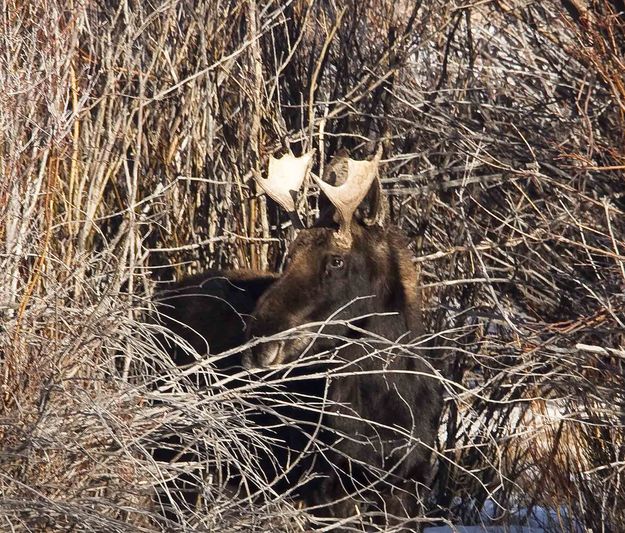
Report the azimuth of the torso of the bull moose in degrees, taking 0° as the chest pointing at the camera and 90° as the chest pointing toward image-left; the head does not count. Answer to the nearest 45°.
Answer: approximately 315°
